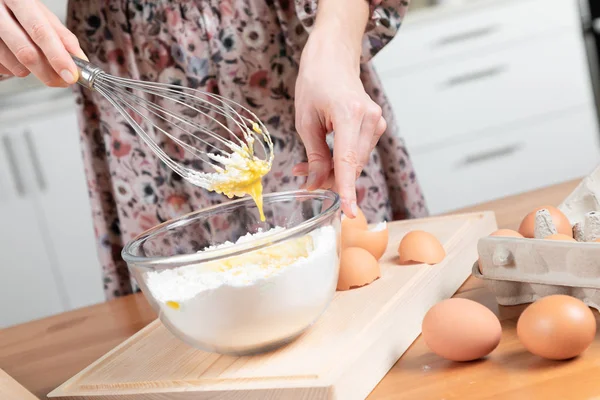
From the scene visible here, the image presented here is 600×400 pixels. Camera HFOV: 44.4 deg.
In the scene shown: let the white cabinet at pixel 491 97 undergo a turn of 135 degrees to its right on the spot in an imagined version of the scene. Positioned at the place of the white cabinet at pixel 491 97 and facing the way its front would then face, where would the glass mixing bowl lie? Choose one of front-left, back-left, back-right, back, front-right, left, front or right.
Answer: back-left

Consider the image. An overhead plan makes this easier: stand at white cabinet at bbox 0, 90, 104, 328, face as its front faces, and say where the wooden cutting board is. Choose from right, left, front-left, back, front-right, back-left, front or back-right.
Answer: front

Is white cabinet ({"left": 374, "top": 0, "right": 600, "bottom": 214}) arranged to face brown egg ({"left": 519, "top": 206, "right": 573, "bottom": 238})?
yes

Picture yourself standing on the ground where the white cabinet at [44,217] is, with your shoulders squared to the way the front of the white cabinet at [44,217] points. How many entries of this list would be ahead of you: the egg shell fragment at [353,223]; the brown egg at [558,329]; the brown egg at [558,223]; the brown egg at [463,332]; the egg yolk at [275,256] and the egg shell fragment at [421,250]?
6

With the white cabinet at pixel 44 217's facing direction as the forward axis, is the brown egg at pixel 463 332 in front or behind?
in front

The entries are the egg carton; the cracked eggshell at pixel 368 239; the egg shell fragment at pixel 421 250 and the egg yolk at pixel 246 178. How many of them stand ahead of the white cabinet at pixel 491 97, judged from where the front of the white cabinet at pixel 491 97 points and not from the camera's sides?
4

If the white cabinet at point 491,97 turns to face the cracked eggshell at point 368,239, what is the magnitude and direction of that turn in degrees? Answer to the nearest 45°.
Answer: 0° — it already faces it

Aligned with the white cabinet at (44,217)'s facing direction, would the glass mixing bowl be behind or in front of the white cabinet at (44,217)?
in front

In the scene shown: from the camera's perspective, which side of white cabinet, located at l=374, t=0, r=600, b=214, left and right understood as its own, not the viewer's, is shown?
front

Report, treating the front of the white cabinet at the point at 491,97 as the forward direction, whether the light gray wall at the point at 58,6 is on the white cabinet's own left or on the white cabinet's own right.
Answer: on the white cabinet's own right

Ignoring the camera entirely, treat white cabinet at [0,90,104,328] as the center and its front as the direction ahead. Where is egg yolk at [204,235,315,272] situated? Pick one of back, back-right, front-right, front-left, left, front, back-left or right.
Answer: front

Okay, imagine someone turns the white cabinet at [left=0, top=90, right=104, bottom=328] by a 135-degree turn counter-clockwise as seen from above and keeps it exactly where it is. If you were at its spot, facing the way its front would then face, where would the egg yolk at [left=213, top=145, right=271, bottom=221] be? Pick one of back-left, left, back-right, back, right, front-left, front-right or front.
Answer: back-right

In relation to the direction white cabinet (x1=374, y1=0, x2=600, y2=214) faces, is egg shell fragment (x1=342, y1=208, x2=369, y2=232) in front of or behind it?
in front
